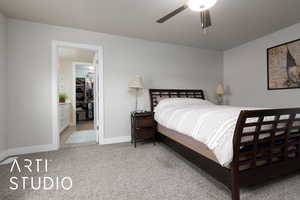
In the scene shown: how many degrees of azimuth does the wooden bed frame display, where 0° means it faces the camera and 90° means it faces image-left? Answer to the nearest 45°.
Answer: approximately 315°

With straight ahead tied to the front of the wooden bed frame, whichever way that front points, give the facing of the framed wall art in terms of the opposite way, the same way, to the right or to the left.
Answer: to the right

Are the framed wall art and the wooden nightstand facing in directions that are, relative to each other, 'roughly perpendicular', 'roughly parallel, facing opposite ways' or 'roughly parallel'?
roughly perpendicular

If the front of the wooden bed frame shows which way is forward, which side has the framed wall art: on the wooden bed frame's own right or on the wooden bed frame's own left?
on the wooden bed frame's own left

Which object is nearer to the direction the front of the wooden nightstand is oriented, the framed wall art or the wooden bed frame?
the wooden bed frame

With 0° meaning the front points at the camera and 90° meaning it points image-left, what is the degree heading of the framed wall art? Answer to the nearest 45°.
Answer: approximately 45°
